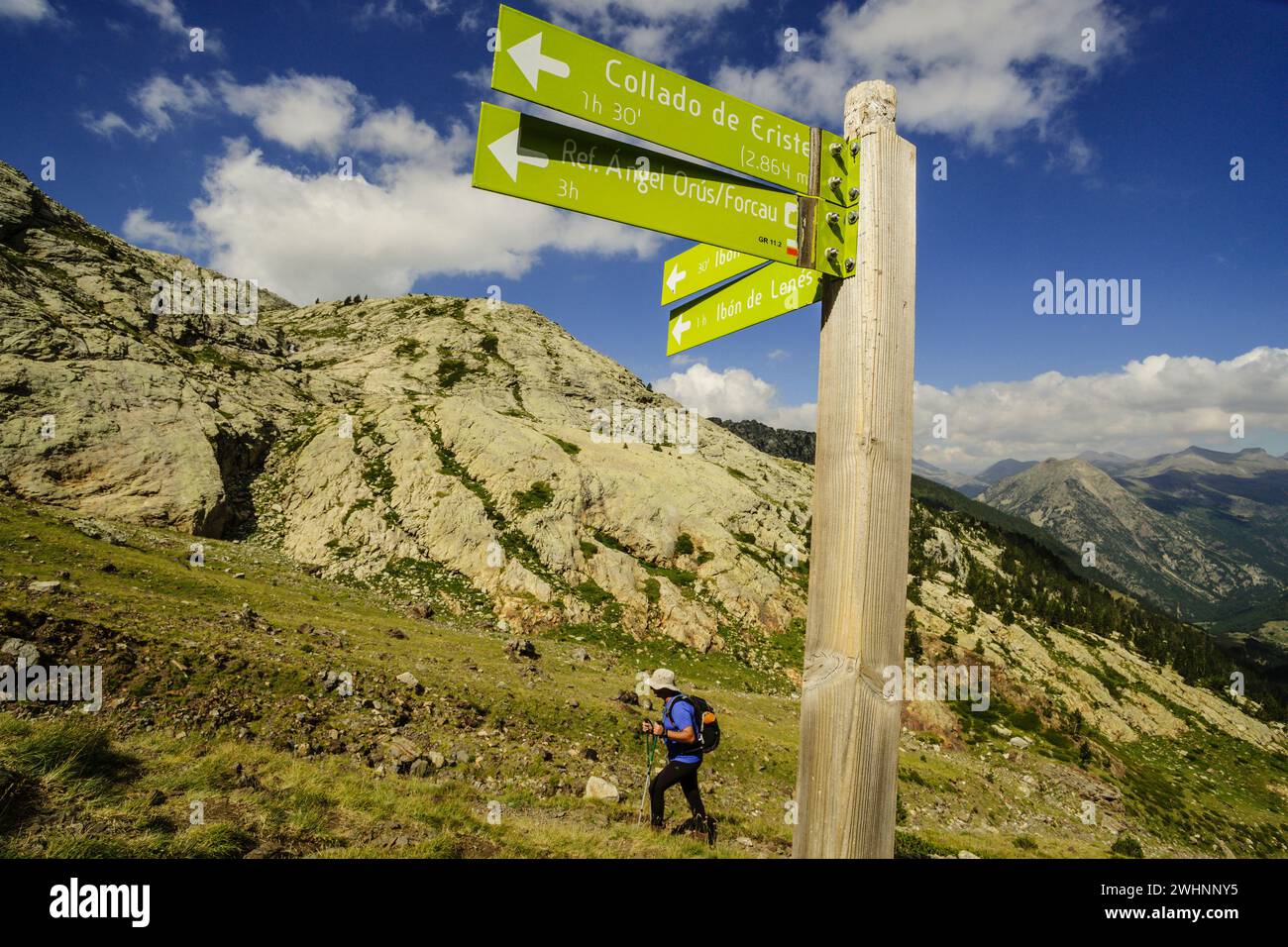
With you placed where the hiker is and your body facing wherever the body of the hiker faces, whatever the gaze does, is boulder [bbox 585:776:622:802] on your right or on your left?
on your right

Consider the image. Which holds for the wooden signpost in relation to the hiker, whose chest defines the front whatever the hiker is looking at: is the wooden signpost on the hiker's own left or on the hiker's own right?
on the hiker's own left

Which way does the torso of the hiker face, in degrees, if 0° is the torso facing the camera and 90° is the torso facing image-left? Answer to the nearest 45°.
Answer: approximately 90°
